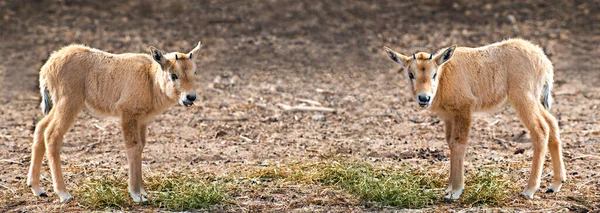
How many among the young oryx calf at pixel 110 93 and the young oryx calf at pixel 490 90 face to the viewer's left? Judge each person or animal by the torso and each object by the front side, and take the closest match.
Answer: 1

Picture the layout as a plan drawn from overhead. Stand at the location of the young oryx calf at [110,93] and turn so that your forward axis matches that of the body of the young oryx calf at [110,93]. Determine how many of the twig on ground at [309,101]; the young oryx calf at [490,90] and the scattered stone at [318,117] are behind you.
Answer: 0

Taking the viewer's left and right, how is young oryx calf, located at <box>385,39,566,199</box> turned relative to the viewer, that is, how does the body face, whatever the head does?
facing to the left of the viewer

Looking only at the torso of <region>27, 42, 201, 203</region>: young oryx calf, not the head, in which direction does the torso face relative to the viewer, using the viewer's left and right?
facing to the right of the viewer

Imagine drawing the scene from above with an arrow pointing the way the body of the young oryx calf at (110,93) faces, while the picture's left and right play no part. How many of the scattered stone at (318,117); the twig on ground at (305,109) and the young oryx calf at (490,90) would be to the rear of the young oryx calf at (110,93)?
0

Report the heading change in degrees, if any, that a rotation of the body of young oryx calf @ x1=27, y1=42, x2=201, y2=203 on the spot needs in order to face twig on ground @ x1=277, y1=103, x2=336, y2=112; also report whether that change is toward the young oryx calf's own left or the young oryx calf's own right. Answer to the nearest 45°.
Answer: approximately 45° to the young oryx calf's own left

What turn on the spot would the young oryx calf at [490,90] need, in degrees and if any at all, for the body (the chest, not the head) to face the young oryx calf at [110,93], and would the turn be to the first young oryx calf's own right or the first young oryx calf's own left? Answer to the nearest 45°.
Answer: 0° — it already faces it

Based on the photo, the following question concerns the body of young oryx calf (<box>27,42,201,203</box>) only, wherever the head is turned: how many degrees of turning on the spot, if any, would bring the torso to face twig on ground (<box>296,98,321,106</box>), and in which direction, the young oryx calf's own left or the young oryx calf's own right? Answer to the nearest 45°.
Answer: approximately 45° to the young oryx calf's own left

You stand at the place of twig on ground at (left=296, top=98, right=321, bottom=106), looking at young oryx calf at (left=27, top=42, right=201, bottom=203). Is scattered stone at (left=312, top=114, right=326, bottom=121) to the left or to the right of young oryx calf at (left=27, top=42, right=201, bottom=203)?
left
